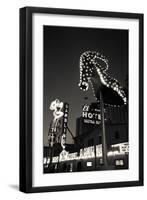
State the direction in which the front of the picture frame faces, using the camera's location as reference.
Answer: facing the viewer and to the right of the viewer
